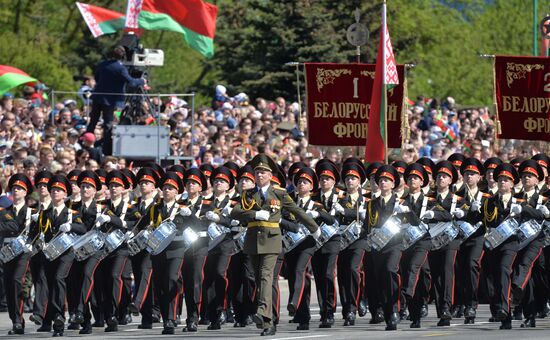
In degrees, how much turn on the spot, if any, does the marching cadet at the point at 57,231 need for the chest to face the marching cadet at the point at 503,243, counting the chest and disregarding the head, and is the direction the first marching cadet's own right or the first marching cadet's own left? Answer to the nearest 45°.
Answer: approximately 90° to the first marching cadet's own left

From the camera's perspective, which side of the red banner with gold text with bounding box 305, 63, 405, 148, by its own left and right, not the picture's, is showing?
front

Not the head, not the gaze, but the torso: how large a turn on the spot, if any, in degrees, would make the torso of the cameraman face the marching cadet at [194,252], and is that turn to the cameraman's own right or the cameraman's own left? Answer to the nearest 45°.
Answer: approximately 135° to the cameraman's own right

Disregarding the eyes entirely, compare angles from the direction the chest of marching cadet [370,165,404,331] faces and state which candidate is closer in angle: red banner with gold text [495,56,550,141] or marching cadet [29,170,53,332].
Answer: the marching cadet

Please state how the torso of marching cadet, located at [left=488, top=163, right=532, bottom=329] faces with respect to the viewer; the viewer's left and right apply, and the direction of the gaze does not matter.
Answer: facing the viewer

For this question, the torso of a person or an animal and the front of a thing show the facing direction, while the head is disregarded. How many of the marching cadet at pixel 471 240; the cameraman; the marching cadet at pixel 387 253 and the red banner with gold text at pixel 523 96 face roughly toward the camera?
3

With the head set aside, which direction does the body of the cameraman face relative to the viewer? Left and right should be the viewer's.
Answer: facing away from the viewer and to the right of the viewer

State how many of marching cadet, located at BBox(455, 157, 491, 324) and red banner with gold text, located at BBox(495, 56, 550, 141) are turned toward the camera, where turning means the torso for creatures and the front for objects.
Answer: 2

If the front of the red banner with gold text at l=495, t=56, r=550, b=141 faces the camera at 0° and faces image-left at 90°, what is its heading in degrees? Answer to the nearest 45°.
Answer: approximately 0°
